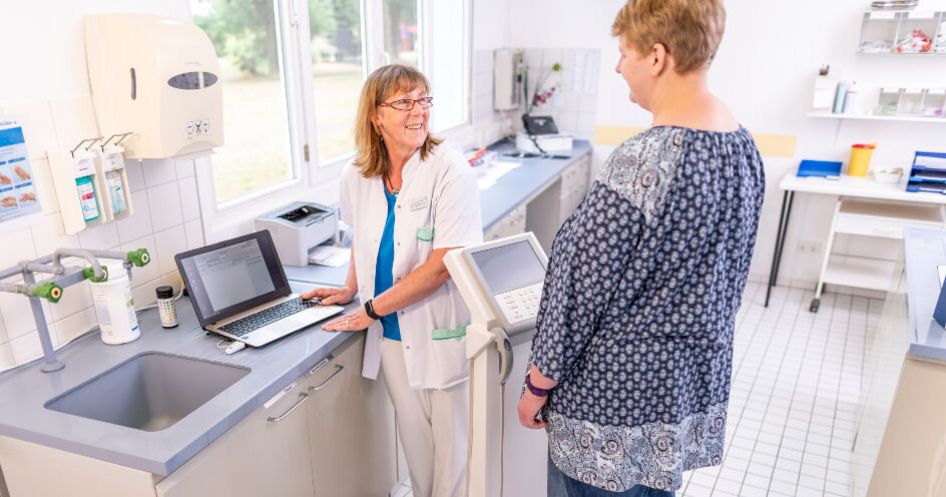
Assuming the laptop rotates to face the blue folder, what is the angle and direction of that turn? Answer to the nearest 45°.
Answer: approximately 45° to its left

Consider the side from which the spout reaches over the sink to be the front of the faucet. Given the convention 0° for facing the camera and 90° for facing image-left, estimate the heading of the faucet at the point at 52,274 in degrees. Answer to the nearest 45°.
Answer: approximately 315°

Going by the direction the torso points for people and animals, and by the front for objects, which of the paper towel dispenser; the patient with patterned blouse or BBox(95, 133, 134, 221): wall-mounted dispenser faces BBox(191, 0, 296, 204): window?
the patient with patterned blouse

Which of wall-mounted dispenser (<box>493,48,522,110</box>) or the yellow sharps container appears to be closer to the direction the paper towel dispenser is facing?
the yellow sharps container

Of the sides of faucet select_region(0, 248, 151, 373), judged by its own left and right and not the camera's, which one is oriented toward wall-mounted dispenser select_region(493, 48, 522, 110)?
left

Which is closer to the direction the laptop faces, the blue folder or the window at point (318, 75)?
the blue folder

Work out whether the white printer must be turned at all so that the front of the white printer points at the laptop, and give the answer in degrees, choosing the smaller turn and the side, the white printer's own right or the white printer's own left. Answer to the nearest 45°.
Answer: approximately 45° to the white printer's own right

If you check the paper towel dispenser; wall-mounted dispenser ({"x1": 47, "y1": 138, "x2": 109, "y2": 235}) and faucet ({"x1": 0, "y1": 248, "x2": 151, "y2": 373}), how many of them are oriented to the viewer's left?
0

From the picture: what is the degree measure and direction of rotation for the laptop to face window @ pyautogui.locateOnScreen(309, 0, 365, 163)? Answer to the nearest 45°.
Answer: approximately 135° to its left

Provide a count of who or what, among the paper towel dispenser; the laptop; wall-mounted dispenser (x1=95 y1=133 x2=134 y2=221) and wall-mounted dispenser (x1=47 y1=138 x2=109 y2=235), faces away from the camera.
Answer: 0

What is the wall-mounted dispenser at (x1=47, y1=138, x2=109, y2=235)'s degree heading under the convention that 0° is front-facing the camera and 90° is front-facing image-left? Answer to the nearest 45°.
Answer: approximately 315°

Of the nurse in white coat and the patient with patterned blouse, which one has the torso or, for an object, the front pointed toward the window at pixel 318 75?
the patient with patterned blouse

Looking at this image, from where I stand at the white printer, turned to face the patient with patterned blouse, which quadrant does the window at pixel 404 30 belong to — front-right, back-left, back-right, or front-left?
back-left

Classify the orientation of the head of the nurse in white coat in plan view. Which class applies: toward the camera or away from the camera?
toward the camera

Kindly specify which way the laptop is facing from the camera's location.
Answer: facing the viewer and to the right of the viewer
